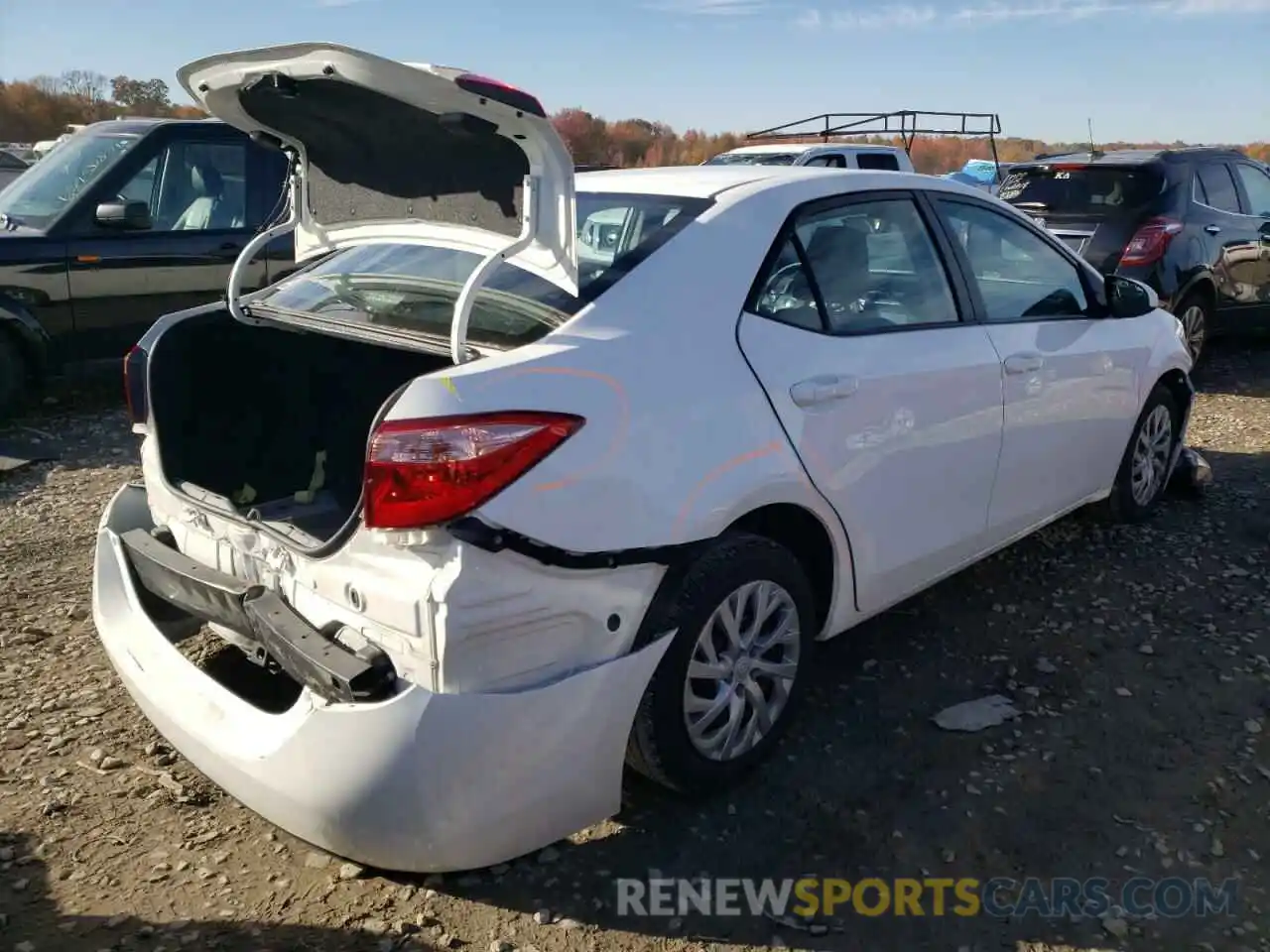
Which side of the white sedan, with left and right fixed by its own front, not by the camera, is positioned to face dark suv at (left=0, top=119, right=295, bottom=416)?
left

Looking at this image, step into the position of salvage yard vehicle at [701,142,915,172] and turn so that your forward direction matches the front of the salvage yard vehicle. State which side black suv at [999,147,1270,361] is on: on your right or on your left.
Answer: on your left

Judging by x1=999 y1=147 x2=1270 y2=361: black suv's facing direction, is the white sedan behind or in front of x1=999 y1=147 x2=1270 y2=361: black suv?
behind

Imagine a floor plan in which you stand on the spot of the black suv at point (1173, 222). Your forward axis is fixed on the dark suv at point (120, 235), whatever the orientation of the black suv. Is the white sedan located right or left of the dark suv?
left

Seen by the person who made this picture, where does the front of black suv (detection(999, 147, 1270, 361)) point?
facing away from the viewer and to the right of the viewer

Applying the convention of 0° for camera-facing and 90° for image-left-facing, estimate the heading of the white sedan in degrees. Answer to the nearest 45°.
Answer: approximately 225°

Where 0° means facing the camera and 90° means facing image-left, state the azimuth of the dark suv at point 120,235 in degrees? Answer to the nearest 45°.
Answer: approximately 45°

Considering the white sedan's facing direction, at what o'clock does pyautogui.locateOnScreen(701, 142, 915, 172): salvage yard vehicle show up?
The salvage yard vehicle is roughly at 11 o'clock from the white sedan.

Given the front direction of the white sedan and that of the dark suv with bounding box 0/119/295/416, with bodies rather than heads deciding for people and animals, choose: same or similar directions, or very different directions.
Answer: very different directions
